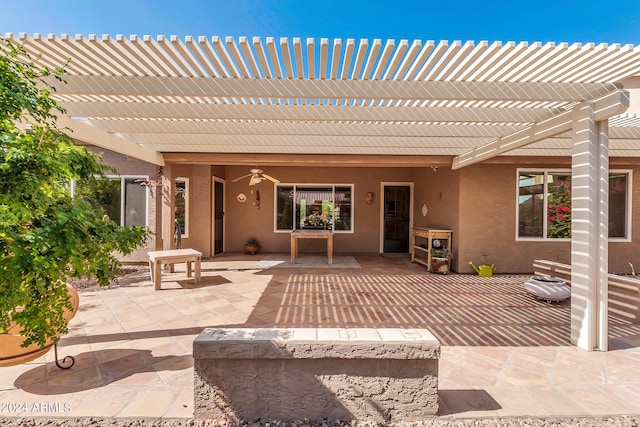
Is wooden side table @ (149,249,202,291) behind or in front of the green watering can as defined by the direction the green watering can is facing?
in front

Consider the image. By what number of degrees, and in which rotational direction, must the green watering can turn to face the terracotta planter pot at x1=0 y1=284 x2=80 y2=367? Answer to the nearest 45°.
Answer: approximately 45° to its left

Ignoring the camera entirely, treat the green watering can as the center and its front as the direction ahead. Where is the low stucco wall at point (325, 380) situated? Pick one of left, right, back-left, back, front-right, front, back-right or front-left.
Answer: left

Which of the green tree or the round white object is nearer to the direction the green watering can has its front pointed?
the green tree

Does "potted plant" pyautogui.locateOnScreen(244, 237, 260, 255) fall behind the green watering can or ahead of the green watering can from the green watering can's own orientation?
ahead

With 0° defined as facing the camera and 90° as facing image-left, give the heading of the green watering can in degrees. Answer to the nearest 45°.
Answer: approximately 90°

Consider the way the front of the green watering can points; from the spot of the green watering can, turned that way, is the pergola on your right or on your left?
on your left

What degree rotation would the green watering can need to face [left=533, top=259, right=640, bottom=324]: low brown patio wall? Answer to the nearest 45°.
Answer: approximately 135° to its left
